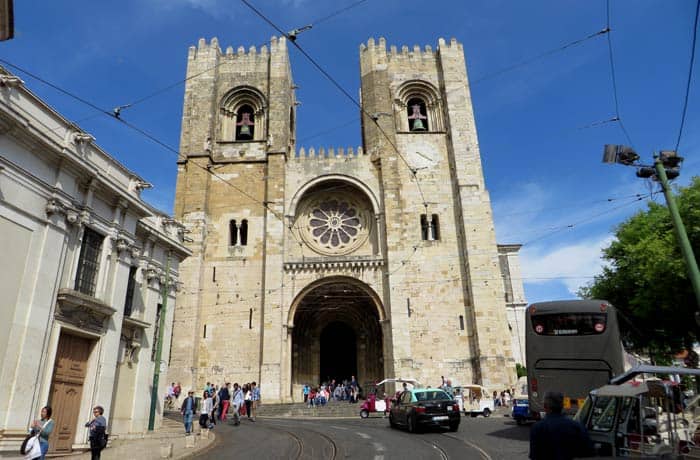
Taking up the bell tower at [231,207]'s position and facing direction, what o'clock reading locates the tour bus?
The tour bus is roughly at 11 o'clock from the bell tower.

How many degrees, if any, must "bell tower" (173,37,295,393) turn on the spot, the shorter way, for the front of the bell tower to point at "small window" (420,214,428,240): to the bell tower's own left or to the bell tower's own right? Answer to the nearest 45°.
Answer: approximately 90° to the bell tower's own left

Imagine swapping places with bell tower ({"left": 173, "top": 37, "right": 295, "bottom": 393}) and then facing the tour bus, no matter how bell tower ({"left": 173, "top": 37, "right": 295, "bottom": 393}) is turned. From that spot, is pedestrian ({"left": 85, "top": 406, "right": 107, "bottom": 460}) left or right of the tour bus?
right

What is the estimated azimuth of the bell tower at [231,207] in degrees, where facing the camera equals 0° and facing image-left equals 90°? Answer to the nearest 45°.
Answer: approximately 0°
